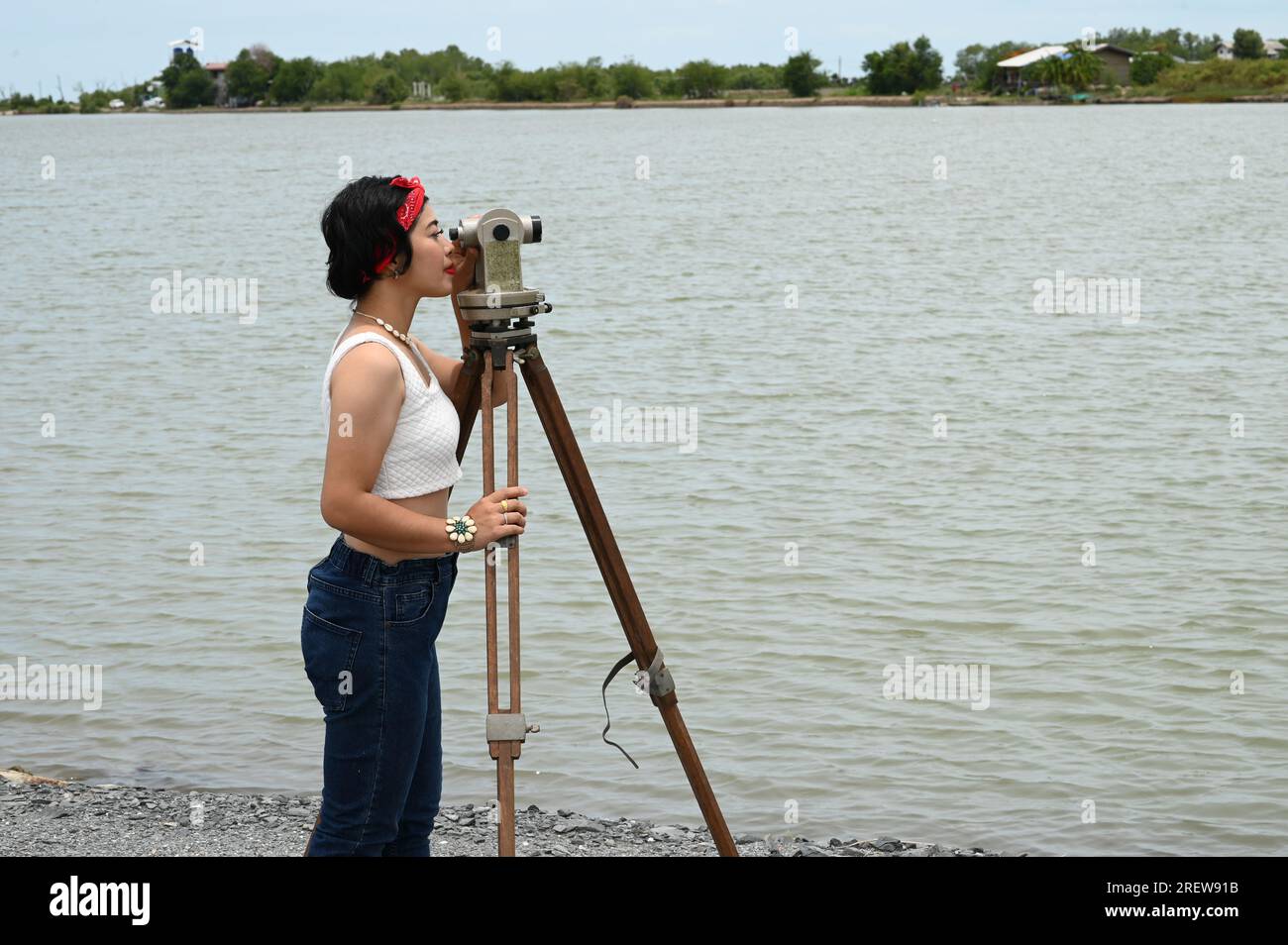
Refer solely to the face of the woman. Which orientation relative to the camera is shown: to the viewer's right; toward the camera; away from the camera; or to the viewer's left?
to the viewer's right

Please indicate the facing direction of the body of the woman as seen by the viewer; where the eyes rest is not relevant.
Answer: to the viewer's right
